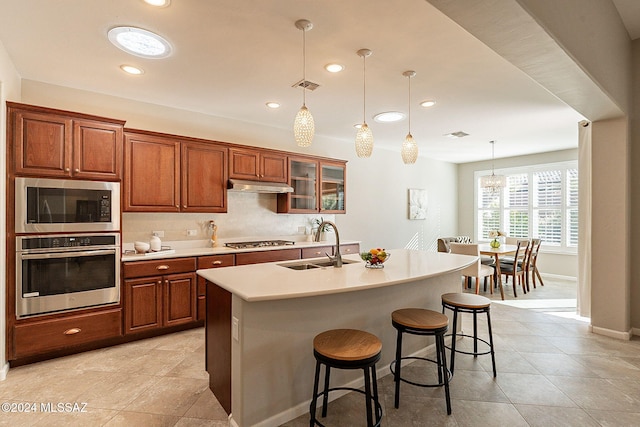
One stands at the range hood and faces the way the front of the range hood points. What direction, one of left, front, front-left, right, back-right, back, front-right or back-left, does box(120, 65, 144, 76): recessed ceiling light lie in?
right

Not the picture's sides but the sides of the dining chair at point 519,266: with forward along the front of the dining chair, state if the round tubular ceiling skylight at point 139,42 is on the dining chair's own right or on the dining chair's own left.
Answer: on the dining chair's own left

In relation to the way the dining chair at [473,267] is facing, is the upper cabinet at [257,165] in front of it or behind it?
behind

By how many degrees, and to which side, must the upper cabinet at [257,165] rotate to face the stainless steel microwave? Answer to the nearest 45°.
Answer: approximately 90° to its right

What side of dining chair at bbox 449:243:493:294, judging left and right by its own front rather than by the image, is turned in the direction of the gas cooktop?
back

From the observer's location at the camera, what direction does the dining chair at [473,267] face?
facing away from the viewer and to the right of the viewer

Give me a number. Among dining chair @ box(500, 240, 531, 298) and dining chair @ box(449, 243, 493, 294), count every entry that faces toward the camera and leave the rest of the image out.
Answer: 0

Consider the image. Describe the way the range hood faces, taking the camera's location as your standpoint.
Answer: facing the viewer and to the right of the viewer

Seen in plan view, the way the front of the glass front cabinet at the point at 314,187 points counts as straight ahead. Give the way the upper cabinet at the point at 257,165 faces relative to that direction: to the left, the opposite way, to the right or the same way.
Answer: the same way

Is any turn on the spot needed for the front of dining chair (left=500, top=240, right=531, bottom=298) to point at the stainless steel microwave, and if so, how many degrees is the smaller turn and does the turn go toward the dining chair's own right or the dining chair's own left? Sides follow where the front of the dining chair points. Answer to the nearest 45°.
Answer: approximately 90° to the dining chair's own left

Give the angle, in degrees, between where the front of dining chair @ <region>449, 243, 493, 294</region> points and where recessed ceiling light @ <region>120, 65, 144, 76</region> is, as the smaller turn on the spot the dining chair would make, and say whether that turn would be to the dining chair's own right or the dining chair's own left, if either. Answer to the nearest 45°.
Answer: approximately 180°

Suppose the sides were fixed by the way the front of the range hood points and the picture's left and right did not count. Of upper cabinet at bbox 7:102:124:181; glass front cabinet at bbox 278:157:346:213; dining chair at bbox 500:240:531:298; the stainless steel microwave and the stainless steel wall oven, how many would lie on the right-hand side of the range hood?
3

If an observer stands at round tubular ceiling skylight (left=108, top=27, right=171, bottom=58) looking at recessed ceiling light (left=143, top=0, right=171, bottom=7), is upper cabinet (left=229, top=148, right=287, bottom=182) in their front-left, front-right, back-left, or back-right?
back-left

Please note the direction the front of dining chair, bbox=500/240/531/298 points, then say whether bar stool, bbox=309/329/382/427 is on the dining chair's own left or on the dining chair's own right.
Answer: on the dining chair's own left

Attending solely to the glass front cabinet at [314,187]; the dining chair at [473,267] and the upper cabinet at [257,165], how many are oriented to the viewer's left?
0

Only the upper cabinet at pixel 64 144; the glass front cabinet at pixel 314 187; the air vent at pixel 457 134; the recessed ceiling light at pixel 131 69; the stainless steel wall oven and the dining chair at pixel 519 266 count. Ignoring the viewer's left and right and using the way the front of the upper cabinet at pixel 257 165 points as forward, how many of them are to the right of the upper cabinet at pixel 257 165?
3

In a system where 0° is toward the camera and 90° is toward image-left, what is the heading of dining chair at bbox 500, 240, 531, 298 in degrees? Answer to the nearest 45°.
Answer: approximately 135°

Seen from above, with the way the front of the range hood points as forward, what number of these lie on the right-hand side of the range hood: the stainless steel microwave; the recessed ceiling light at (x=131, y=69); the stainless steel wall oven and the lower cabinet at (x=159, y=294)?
4
